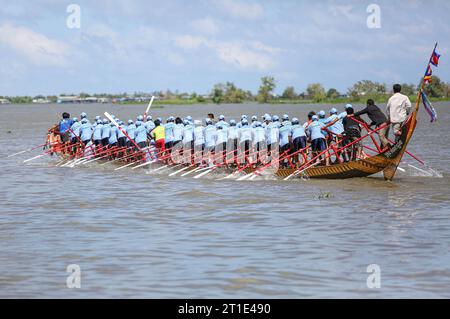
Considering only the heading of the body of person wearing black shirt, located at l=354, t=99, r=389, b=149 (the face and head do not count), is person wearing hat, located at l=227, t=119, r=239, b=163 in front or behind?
in front

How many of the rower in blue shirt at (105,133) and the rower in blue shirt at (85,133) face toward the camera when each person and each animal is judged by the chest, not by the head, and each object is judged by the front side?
0

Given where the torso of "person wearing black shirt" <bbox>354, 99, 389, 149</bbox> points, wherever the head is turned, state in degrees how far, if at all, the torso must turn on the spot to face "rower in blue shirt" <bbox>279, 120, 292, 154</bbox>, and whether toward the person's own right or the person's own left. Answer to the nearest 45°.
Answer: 0° — they already face them

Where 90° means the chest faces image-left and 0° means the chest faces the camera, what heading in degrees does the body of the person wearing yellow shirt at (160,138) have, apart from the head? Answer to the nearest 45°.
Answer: approximately 135°

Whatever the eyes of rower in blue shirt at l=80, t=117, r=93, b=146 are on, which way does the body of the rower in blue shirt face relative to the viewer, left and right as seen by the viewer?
facing away from the viewer and to the left of the viewer

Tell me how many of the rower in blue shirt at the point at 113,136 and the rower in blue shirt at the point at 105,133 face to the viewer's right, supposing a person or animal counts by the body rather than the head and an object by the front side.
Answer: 0

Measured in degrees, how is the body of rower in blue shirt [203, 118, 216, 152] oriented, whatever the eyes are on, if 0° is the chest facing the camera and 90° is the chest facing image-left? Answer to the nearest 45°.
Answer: approximately 135°

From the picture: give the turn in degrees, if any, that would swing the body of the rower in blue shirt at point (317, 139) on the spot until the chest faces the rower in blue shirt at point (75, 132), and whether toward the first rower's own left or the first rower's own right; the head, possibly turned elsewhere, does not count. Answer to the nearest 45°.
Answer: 0° — they already face them
